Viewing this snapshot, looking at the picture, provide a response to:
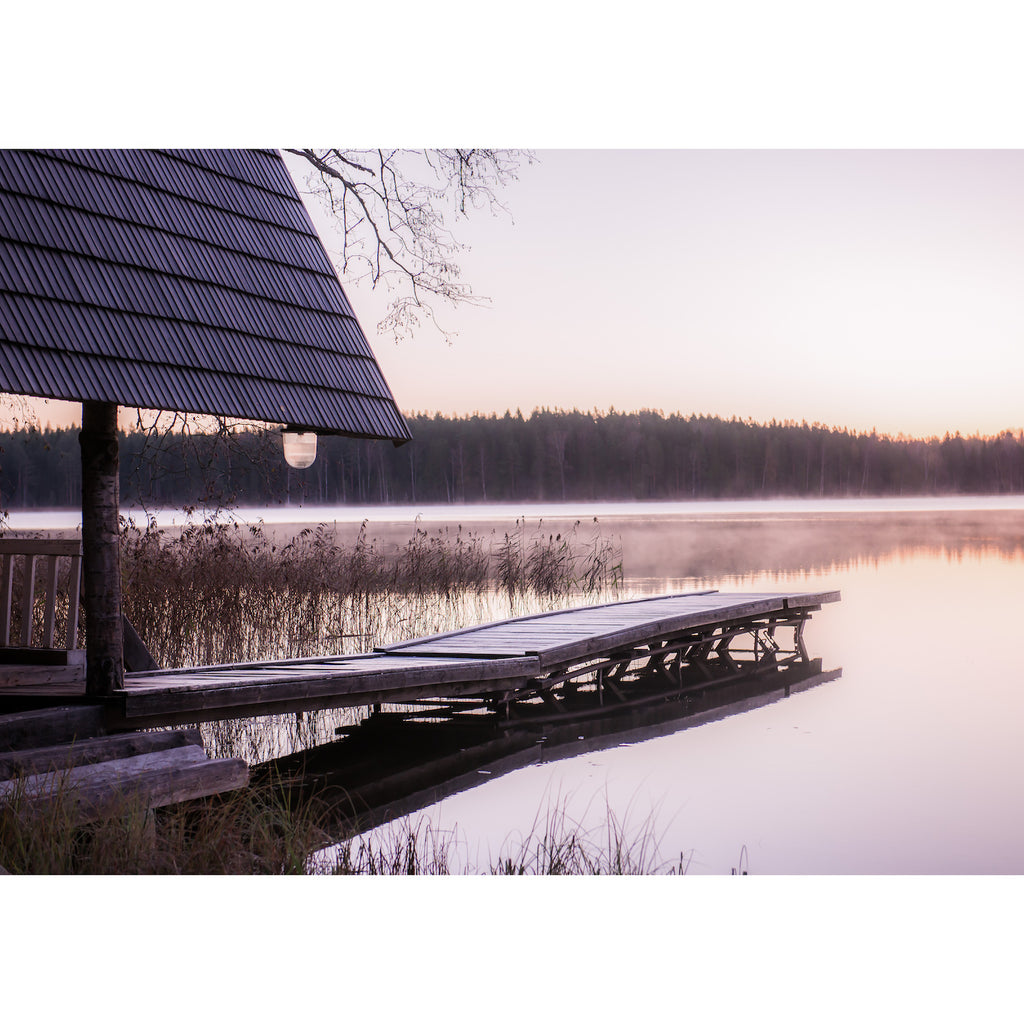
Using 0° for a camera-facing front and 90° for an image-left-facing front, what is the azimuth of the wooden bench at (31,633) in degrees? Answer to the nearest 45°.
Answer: approximately 0°

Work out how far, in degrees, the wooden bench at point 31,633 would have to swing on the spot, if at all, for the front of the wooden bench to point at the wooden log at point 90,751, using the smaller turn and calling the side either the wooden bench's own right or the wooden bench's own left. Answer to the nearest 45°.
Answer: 0° — it already faces it
